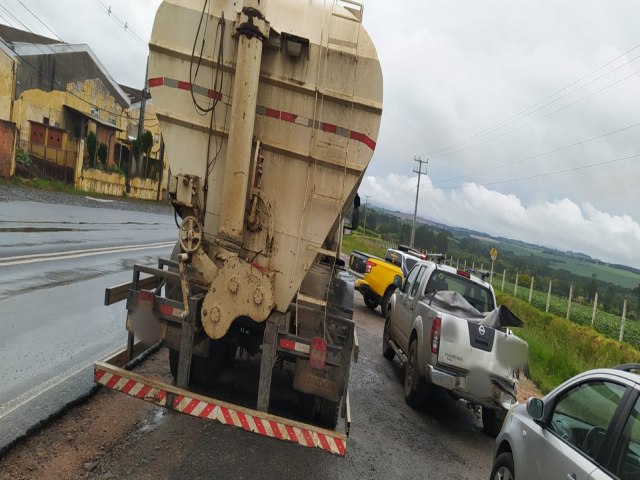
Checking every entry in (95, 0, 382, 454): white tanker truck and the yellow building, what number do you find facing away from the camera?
1

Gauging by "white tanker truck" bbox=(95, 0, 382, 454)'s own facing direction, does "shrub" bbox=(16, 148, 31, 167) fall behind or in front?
in front

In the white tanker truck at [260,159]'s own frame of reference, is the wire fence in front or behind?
in front

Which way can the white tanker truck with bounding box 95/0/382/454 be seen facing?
away from the camera

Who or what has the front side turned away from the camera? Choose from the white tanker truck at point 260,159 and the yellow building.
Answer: the white tanker truck

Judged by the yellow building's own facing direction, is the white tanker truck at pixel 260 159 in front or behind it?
in front
